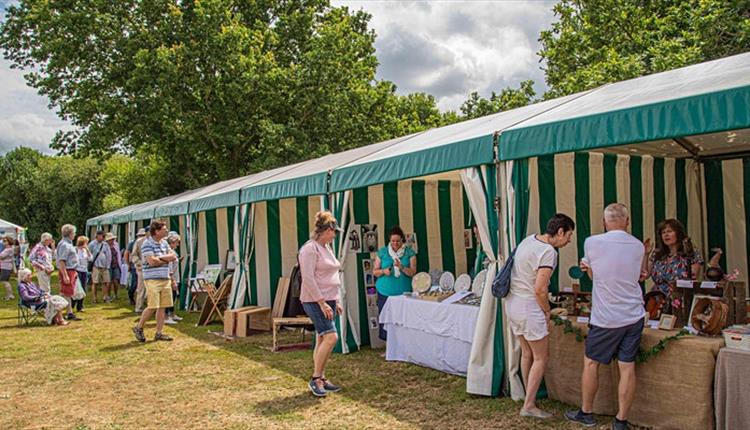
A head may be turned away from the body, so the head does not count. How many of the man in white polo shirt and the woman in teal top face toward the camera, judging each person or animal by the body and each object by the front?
1

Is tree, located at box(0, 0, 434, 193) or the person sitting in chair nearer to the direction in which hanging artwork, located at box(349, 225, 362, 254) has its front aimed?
the person sitting in chair

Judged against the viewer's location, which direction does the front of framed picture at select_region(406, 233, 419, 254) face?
facing the viewer and to the left of the viewer

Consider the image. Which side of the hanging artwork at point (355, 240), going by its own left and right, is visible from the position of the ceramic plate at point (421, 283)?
left

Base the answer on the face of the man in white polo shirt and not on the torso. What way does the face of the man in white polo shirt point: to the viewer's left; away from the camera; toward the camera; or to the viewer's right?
away from the camera

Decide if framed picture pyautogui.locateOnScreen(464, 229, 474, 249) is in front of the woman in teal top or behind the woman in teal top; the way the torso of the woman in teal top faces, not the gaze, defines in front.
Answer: behind

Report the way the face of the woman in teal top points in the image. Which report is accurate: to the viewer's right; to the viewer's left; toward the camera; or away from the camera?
toward the camera

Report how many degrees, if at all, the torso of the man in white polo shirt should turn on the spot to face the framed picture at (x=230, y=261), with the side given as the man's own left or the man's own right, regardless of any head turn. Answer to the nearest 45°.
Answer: approximately 45° to the man's own left

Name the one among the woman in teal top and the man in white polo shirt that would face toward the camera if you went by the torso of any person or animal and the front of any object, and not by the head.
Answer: the woman in teal top

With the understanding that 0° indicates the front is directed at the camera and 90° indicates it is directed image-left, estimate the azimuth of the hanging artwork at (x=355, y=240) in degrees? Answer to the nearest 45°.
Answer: approximately 45°

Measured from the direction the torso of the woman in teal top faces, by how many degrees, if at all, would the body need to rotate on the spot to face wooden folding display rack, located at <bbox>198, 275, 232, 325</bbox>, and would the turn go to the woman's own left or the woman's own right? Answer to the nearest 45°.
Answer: approximately 135° to the woman's own right

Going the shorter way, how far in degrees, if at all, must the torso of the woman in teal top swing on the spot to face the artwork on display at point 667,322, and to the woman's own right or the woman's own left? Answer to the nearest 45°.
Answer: approximately 45° to the woman's own left

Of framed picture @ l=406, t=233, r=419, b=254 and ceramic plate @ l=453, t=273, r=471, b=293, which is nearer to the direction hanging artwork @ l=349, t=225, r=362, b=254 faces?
the ceramic plate

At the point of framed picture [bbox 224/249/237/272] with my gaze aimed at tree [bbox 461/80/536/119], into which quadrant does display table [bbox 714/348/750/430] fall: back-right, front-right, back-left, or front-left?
back-right

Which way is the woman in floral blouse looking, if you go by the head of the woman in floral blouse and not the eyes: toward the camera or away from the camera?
toward the camera

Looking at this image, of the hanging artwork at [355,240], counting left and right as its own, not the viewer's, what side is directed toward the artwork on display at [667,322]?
left

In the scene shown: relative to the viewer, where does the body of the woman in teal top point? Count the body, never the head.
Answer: toward the camera

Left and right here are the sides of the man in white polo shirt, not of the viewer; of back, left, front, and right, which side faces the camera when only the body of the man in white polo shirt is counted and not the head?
back

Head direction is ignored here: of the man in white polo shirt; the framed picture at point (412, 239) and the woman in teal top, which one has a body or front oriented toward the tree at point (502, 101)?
the man in white polo shirt

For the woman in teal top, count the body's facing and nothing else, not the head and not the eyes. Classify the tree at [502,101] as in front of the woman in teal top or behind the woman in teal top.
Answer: behind

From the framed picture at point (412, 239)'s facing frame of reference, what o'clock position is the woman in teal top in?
The woman in teal top is roughly at 1 o'clock from the framed picture.
